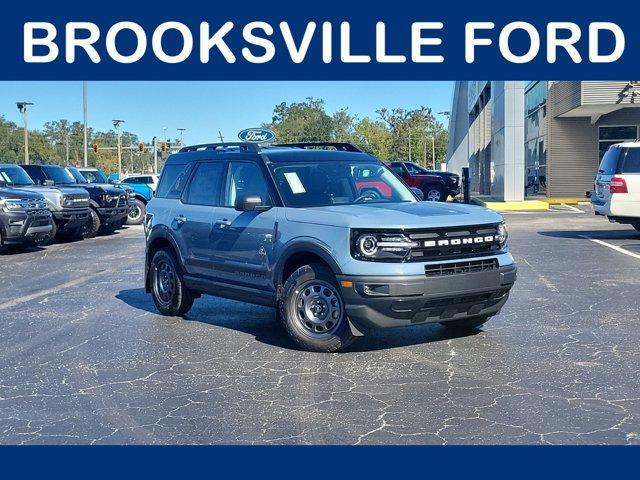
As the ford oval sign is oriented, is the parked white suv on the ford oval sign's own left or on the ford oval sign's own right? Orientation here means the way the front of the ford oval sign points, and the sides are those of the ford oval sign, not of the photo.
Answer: on the ford oval sign's own left

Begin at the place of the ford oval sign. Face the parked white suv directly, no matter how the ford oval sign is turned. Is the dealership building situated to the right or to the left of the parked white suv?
left

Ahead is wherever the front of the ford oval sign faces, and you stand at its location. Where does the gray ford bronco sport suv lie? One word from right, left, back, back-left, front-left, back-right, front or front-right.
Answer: front

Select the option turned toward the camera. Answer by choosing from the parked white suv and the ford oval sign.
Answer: the ford oval sign

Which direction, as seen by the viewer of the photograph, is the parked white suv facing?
facing away from the viewer and to the right of the viewer

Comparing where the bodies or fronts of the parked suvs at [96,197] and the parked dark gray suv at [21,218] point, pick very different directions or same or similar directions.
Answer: same or similar directions

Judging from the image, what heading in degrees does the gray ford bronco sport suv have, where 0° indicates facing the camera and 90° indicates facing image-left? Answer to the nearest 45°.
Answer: approximately 315°

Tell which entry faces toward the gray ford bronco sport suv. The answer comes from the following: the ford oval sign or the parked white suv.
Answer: the ford oval sign

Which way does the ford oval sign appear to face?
toward the camera

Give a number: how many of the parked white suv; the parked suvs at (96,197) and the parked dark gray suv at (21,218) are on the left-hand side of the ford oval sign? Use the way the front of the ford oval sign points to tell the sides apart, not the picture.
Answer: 1
